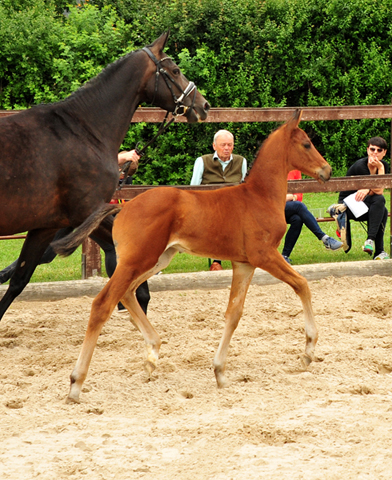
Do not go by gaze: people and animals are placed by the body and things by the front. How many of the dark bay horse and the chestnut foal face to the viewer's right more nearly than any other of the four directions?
2

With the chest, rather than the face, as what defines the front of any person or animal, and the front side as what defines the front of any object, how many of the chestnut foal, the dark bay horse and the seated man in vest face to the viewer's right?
2

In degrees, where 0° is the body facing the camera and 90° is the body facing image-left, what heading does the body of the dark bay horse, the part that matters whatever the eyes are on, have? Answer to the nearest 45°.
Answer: approximately 270°

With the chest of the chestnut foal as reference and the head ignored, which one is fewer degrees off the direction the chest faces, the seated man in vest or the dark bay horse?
the seated man in vest

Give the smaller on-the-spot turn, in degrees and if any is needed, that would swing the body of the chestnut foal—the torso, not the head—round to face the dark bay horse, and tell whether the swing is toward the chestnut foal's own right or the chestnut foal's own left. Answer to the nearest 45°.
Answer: approximately 135° to the chestnut foal's own left

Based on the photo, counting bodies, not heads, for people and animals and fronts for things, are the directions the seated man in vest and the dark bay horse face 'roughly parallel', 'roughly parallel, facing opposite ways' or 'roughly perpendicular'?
roughly perpendicular

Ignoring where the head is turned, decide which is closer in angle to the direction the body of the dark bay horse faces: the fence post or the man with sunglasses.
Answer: the man with sunglasses

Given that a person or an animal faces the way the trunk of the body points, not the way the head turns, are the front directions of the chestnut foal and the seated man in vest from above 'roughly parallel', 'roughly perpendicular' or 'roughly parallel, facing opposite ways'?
roughly perpendicular

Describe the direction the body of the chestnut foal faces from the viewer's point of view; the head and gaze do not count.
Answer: to the viewer's right

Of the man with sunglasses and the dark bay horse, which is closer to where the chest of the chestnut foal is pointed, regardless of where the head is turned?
the man with sunglasses
